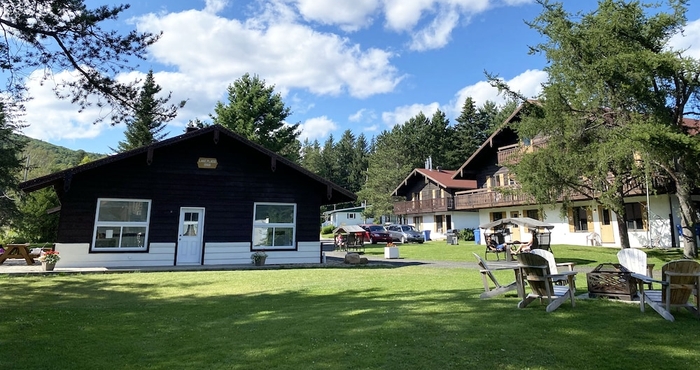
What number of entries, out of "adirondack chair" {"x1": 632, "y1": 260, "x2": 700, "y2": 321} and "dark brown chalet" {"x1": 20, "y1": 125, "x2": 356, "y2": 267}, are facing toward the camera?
1

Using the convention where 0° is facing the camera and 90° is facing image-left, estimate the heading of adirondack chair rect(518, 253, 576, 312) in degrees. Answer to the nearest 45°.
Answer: approximately 225°

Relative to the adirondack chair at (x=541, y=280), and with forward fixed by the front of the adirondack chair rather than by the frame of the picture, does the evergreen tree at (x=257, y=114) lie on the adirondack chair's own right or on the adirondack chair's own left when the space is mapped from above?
on the adirondack chair's own left

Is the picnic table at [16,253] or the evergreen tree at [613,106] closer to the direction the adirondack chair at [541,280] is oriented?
the evergreen tree

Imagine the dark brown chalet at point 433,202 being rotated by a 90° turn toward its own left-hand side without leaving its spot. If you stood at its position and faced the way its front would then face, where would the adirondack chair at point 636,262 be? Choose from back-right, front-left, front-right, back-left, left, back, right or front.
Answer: front-right

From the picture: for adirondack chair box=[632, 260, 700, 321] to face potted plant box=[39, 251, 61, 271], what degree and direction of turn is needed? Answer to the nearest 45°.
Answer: approximately 45° to its left

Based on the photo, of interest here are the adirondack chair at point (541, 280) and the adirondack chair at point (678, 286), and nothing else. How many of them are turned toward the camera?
0

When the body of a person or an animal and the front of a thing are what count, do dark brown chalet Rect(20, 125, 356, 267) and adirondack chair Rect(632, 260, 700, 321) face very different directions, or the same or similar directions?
very different directions

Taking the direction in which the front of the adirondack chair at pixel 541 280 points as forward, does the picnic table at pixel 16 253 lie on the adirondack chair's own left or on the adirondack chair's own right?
on the adirondack chair's own left

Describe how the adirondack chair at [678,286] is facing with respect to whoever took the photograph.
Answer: facing away from the viewer and to the left of the viewer

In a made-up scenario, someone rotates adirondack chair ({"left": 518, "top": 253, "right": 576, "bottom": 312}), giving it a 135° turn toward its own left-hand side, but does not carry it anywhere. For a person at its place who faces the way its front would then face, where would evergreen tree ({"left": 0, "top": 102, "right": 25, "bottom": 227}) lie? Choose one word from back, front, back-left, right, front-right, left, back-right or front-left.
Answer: front
